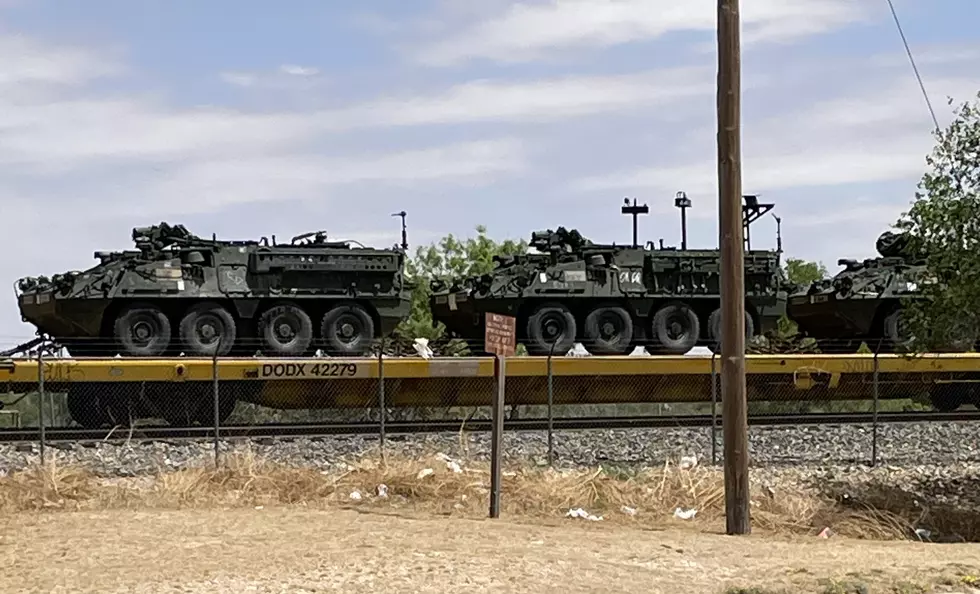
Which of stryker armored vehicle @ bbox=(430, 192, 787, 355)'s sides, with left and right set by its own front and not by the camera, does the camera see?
left

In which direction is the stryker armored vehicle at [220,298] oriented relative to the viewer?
to the viewer's left

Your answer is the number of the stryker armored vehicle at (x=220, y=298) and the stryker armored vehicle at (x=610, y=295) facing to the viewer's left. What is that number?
2

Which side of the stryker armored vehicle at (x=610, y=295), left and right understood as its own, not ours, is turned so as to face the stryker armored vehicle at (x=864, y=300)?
back

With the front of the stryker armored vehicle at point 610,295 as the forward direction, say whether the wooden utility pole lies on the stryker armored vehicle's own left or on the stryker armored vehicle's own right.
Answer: on the stryker armored vehicle's own left

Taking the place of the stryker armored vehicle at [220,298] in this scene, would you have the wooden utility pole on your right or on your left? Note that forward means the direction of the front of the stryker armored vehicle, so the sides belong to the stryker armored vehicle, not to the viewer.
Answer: on your left

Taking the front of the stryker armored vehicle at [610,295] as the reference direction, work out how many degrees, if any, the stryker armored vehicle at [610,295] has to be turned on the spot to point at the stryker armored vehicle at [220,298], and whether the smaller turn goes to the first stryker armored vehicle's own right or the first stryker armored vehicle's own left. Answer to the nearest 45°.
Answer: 0° — it already faces it

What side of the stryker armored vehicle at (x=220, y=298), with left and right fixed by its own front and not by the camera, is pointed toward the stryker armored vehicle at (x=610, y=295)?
back
